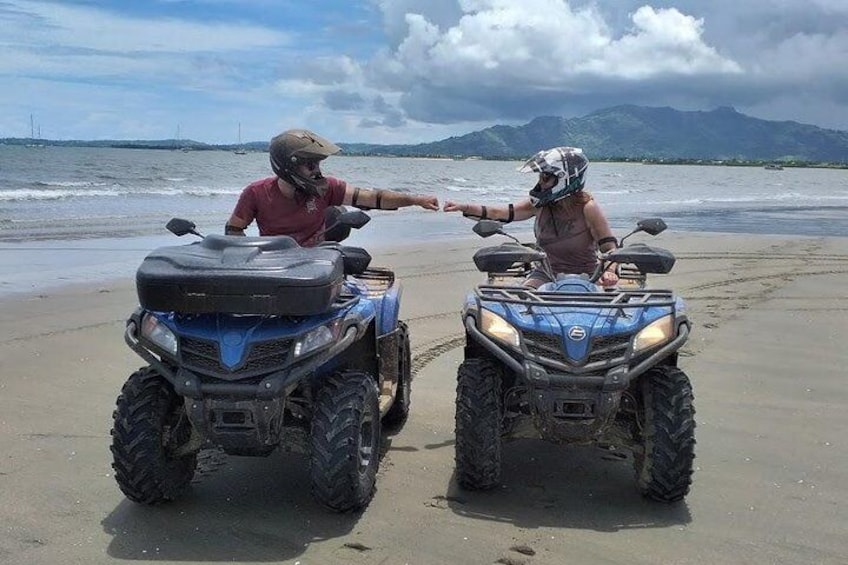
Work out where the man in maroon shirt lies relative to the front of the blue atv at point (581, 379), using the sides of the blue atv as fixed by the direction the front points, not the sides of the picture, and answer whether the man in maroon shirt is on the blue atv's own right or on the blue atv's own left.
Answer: on the blue atv's own right

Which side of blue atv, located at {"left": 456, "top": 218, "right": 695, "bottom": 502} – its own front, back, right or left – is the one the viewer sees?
front

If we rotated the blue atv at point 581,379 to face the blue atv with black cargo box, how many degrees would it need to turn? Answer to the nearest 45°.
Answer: approximately 90° to its right

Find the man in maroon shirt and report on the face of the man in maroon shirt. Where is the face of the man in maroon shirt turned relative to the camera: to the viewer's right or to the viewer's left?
to the viewer's right
